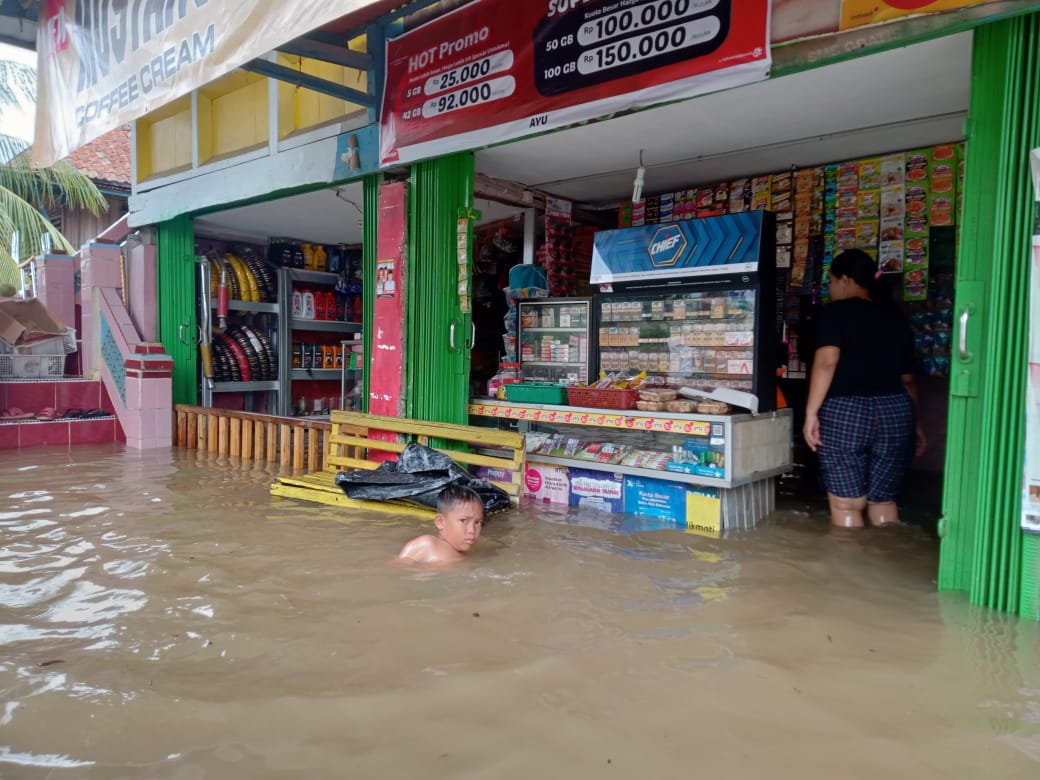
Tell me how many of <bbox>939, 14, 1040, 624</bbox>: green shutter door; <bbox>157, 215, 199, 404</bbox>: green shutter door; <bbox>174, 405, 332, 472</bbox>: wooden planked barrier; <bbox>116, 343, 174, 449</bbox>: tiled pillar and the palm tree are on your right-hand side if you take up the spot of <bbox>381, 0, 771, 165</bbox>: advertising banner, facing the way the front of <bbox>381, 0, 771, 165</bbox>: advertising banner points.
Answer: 4

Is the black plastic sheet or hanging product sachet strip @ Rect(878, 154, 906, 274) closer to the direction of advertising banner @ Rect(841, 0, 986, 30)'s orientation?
the black plastic sheet

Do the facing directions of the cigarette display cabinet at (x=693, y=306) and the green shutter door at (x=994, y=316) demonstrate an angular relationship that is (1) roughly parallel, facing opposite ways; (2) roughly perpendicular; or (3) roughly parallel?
roughly parallel

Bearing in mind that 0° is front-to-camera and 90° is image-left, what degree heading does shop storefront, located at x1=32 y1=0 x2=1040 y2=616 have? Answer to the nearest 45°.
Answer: approximately 45°

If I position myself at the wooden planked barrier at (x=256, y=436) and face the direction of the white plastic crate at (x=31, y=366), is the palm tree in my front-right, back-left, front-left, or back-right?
front-right

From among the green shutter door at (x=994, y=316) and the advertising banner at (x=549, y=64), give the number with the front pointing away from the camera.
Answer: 0

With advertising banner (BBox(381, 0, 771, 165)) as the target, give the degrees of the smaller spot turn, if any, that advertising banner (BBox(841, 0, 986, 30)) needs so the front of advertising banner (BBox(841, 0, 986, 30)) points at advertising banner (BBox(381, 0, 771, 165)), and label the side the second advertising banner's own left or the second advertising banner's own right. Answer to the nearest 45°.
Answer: approximately 45° to the second advertising banner's own right

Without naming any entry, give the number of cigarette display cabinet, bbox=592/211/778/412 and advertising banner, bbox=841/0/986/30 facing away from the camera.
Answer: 0

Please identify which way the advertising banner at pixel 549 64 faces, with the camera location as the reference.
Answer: facing the viewer and to the left of the viewer

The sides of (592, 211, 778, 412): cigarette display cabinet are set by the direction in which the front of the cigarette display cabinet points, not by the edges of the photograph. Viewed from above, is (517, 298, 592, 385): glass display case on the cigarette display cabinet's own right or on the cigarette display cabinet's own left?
on the cigarette display cabinet's own right

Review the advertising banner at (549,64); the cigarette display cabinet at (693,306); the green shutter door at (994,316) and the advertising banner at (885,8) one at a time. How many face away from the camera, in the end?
0

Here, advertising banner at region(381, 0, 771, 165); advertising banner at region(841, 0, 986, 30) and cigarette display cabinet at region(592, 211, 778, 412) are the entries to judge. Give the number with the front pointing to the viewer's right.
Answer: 0
